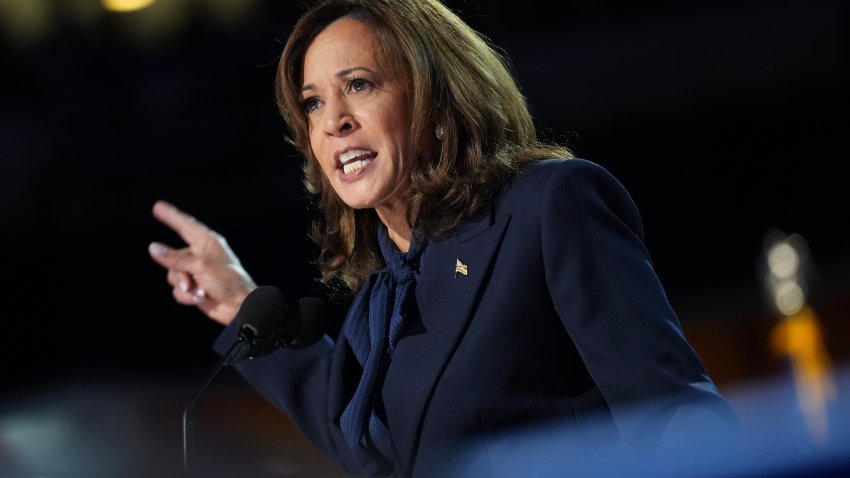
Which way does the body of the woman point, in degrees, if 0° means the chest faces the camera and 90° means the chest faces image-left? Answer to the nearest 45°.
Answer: approximately 45°
